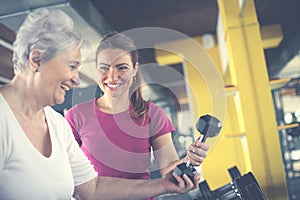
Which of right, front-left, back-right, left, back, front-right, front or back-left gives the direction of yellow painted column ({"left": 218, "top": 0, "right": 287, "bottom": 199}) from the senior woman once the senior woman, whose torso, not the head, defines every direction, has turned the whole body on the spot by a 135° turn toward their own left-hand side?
front-right

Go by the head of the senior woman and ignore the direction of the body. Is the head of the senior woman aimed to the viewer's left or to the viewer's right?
to the viewer's right

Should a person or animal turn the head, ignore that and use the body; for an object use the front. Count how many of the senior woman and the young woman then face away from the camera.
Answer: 0

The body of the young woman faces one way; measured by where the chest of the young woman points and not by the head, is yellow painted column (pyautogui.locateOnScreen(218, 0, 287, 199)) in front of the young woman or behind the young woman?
behind

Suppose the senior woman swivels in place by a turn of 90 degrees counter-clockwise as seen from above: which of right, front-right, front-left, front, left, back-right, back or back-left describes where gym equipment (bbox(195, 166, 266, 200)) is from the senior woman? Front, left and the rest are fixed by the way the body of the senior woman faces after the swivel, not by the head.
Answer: front

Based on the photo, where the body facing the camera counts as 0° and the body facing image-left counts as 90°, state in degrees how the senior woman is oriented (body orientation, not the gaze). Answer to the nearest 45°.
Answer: approximately 315°

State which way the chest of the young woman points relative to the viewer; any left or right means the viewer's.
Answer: facing the viewer

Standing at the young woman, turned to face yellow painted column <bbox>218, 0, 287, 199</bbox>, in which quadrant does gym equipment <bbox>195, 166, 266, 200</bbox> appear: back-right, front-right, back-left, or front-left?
front-right

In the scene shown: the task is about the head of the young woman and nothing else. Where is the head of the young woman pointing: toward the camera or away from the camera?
toward the camera
